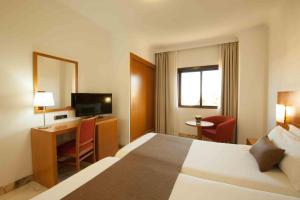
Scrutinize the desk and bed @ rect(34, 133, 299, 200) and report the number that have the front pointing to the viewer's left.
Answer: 1

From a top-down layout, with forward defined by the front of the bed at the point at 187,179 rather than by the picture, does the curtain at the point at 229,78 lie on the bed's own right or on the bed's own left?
on the bed's own right

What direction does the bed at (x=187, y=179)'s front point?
to the viewer's left

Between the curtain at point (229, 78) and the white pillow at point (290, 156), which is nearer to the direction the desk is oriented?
the white pillow

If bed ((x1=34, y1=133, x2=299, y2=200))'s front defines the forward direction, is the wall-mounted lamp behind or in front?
behind

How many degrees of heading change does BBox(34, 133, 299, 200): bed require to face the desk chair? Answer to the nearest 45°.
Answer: approximately 45° to its right

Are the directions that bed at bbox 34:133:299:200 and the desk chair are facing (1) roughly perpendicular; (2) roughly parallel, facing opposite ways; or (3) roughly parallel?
roughly parallel

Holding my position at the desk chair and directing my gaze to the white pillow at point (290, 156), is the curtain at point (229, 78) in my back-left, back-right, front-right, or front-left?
front-left

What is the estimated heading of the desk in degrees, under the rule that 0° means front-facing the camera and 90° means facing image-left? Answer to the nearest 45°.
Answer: approximately 315°

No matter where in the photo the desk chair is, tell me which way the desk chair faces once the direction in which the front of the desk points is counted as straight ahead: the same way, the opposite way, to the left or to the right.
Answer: the opposite way

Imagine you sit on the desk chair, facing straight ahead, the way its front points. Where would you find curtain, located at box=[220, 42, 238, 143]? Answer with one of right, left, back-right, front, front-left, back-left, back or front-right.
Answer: back-right

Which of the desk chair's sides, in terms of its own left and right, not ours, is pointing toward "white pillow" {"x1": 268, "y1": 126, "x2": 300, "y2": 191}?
back

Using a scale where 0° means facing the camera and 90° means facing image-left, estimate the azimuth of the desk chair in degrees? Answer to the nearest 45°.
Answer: approximately 135°

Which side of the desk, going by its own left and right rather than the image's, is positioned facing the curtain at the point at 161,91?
left

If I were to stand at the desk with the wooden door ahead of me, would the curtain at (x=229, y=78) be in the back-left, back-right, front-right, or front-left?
front-right

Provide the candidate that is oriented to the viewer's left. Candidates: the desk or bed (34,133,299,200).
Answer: the bed

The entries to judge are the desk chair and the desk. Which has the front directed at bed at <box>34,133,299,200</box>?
the desk

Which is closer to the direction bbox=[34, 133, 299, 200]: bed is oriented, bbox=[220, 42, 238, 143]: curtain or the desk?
the desk

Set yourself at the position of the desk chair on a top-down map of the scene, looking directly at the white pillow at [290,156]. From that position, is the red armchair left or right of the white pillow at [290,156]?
left
